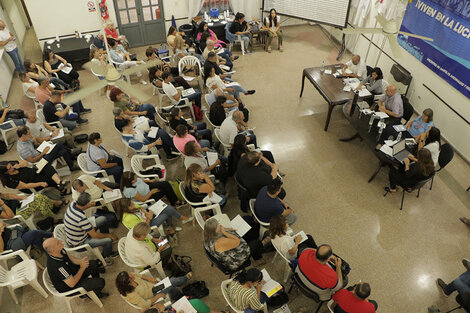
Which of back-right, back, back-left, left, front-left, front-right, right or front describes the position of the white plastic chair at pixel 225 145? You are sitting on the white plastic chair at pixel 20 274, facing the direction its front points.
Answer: front

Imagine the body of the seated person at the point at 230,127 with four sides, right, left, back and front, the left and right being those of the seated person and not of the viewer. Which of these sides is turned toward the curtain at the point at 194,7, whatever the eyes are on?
left

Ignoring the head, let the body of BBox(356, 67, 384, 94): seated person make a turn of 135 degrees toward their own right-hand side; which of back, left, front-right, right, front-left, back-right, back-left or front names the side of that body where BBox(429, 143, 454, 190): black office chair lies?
back-right

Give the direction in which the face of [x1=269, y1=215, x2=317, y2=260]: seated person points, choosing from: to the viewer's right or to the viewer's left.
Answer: to the viewer's right

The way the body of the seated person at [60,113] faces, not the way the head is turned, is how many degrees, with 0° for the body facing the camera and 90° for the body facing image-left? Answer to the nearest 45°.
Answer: approximately 270°

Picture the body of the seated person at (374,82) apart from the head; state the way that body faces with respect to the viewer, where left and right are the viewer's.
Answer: facing the viewer and to the left of the viewer

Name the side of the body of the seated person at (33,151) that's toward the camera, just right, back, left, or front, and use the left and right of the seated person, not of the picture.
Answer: right

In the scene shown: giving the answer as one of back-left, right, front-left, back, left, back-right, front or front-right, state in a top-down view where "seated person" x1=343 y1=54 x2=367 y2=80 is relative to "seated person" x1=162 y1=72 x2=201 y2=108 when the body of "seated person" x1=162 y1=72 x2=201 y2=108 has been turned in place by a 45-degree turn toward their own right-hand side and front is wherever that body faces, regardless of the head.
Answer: front-left

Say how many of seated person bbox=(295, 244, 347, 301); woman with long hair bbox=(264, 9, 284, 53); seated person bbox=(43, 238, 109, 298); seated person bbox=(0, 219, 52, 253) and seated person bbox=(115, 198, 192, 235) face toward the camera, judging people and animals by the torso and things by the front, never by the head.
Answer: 1

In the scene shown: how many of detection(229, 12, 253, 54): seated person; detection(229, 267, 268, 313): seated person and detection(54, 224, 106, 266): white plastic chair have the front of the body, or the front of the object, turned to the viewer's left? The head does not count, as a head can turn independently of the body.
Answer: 0

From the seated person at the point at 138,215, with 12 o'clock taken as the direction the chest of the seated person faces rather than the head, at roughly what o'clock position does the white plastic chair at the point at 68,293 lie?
The white plastic chair is roughly at 5 o'clock from the seated person.

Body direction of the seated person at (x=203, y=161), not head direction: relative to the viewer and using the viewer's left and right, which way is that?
facing to the right of the viewer

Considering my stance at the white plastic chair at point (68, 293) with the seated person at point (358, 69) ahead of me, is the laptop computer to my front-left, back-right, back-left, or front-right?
front-right

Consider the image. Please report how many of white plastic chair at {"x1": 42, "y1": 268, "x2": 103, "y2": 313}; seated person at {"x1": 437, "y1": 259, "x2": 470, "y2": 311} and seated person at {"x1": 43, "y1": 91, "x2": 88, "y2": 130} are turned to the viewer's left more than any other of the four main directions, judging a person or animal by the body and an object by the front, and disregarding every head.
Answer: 1

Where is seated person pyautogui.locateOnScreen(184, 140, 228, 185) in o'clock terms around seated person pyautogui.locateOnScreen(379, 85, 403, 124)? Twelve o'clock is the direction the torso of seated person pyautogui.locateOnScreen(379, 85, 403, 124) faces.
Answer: seated person pyautogui.locateOnScreen(184, 140, 228, 185) is roughly at 12 o'clock from seated person pyautogui.locateOnScreen(379, 85, 403, 124).

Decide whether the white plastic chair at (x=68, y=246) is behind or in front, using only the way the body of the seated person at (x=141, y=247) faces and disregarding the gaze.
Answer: behind

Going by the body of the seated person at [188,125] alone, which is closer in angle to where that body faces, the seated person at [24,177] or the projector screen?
the projector screen

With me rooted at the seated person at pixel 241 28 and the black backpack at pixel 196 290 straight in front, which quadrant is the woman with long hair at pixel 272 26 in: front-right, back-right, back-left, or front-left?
back-left

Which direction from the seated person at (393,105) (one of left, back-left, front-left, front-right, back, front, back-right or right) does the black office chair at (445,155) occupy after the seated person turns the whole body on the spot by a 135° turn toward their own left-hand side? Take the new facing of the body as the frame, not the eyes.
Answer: front-right
